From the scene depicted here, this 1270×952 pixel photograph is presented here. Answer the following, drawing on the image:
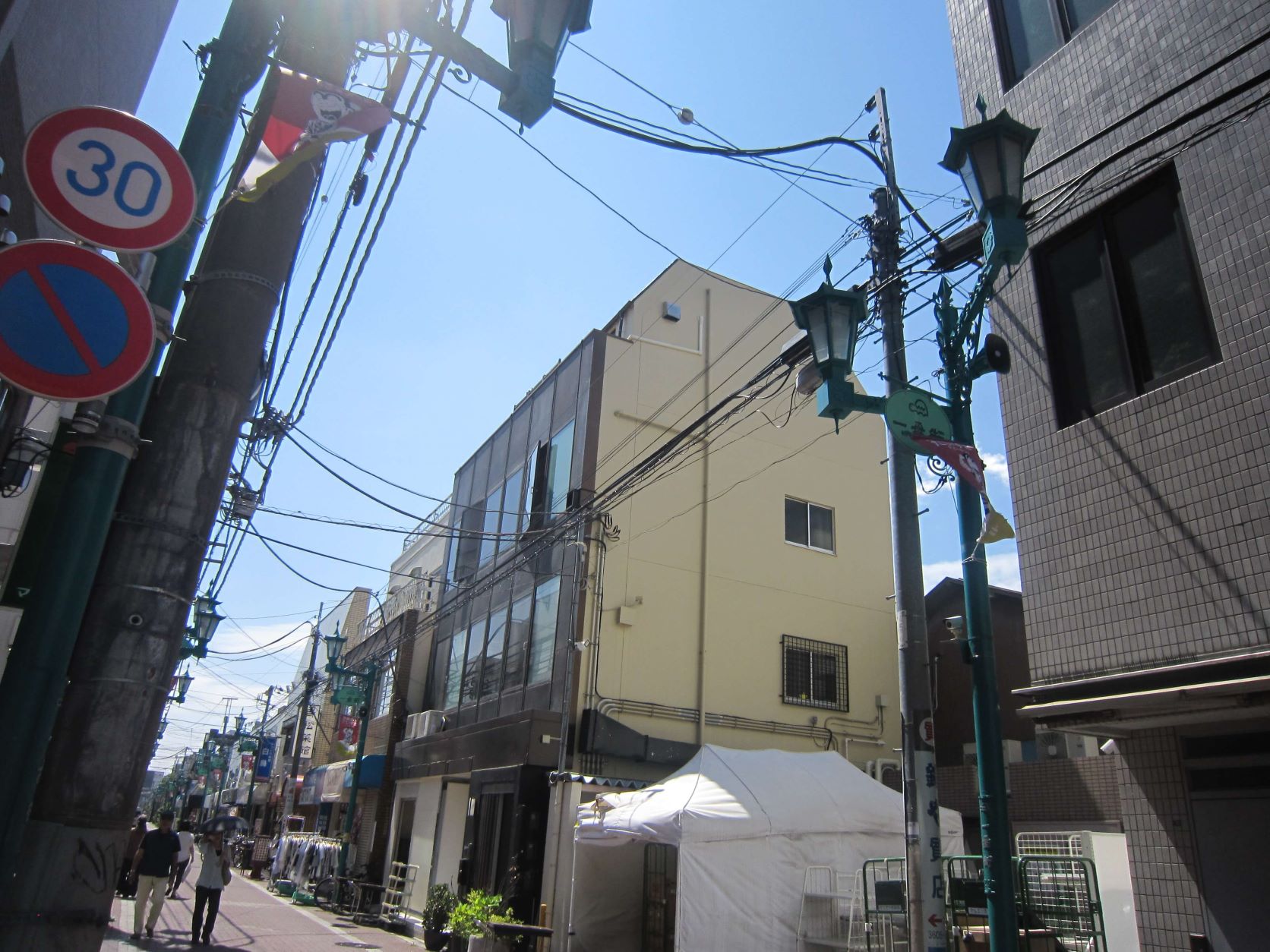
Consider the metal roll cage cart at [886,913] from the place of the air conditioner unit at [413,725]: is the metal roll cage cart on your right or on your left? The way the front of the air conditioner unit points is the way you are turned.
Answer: on your left

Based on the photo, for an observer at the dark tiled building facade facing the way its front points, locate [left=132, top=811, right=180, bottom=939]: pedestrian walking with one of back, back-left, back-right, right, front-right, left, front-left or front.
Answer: front-right

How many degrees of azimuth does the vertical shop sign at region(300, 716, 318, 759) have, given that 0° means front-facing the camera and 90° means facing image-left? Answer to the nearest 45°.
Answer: approximately 0°

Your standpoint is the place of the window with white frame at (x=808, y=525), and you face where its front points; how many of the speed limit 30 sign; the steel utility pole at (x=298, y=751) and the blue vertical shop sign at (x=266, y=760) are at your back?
2

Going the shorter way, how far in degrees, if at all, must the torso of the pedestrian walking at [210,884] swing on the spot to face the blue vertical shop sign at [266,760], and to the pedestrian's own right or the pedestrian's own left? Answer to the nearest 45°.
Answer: approximately 180°
